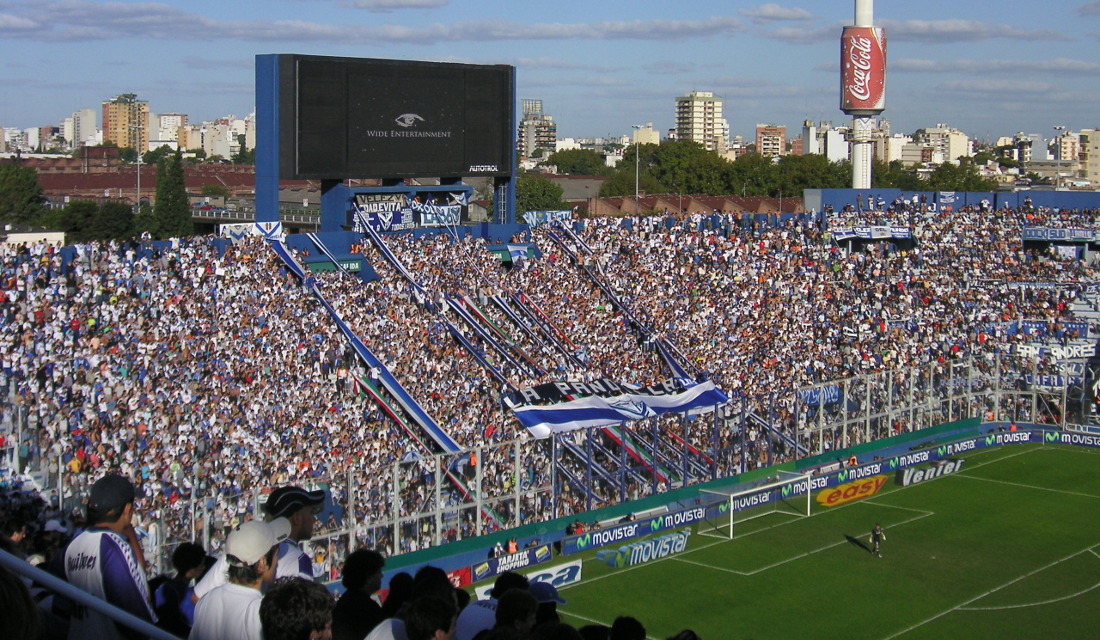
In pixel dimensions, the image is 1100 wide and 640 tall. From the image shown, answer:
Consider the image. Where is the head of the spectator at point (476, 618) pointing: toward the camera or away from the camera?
away from the camera

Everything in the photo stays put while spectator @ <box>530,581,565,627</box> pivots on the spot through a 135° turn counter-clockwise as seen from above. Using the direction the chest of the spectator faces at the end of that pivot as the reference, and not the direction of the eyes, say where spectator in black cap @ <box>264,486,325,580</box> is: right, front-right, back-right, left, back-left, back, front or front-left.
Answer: front

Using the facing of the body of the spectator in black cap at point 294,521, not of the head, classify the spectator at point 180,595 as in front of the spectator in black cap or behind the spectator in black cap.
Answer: behind

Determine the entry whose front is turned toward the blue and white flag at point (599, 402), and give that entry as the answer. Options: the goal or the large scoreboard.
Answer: the large scoreboard

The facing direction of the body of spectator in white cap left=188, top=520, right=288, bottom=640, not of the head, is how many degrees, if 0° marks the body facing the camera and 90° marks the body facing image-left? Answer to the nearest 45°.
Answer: approximately 225°

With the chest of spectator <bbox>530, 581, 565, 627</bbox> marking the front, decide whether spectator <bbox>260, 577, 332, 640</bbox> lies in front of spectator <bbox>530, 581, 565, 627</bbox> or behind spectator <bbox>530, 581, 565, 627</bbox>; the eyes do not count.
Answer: behind

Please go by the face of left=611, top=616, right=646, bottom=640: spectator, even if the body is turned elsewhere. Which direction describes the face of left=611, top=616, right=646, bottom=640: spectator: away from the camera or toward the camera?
away from the camera

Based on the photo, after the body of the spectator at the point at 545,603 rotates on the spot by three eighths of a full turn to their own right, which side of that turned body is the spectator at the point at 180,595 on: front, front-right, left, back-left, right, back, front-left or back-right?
right

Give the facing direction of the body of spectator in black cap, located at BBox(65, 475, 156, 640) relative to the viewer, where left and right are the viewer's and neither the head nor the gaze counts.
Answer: facing away from the viewer and to the right of the viewer

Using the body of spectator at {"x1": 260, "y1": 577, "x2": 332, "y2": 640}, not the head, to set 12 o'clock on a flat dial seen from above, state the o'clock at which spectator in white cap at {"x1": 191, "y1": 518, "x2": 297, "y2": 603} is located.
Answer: The spectator in white cap is roughly at 10 o'clock from the spectator.
